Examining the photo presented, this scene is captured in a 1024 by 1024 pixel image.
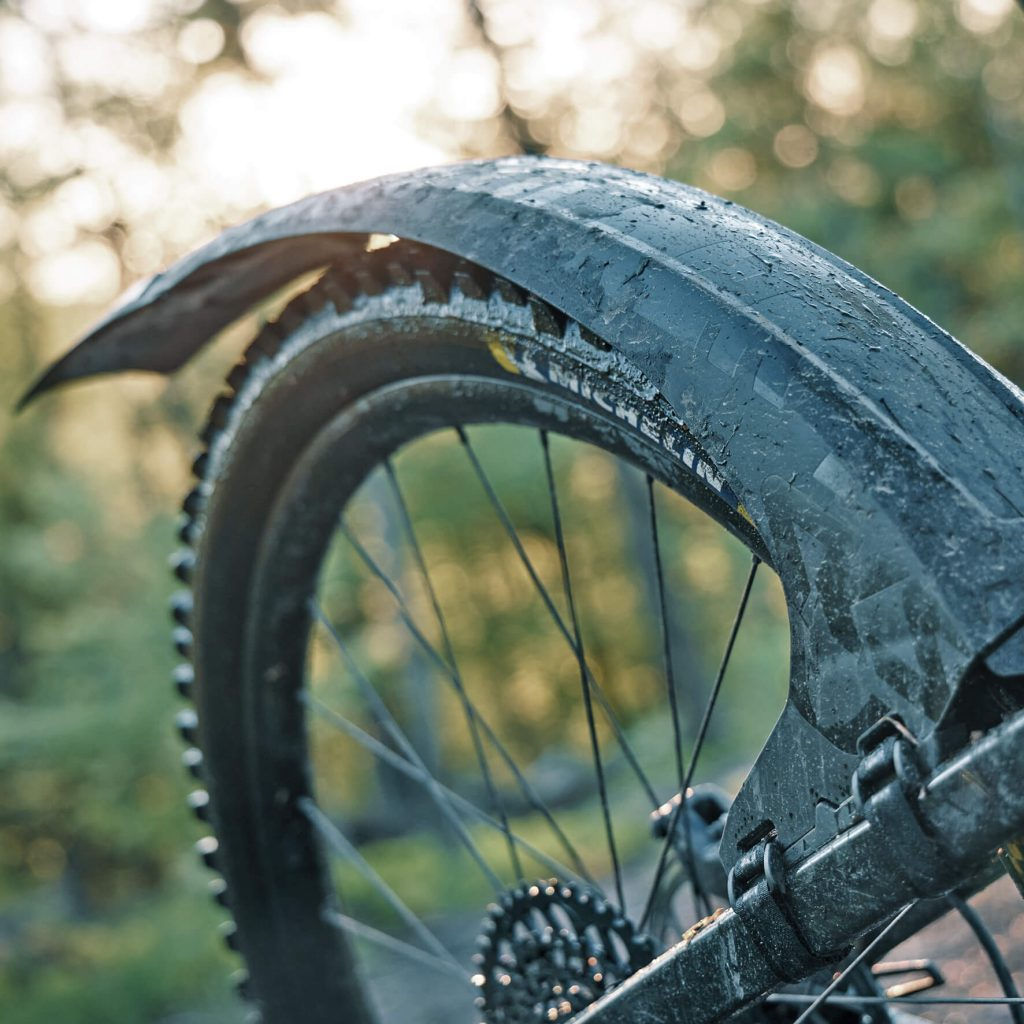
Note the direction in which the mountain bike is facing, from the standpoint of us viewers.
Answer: facing the viewer and to the right of the viewer
